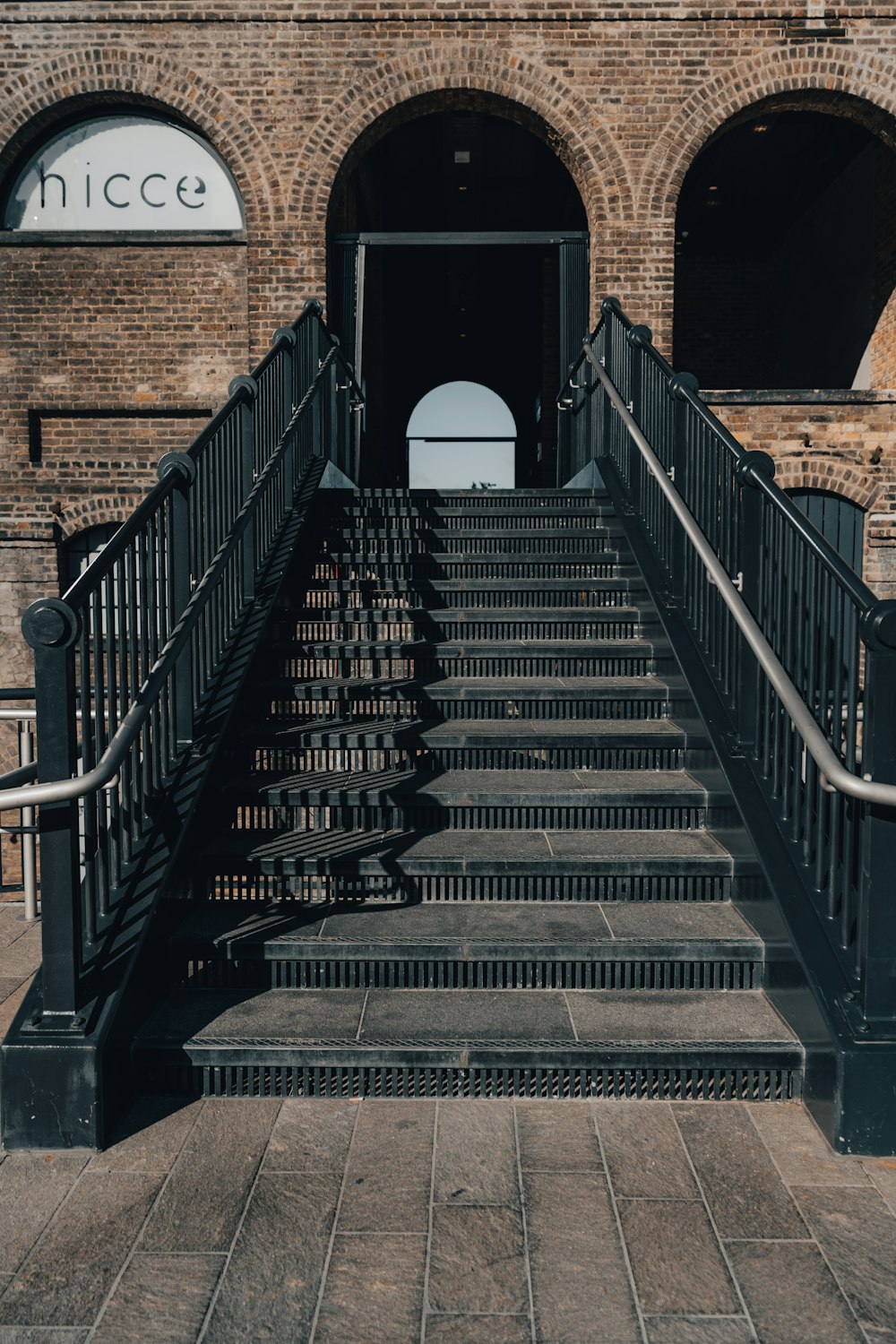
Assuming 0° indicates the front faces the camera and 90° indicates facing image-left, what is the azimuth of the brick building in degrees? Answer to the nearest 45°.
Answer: approximately 0°

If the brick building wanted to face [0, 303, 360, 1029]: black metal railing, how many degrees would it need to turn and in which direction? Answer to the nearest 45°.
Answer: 0° — it already faces it

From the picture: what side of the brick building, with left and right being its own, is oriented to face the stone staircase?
front

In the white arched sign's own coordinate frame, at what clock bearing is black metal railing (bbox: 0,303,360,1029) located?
The black metal railing is roughly at 12 o'clock from the white arched sign.

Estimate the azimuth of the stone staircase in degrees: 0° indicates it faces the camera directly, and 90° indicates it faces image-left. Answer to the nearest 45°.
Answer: approximately 0°

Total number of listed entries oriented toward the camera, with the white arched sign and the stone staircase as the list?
2

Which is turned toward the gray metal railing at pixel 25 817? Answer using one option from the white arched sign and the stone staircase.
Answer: the white arched sign

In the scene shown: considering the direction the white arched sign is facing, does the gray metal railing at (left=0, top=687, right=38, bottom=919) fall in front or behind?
in front
